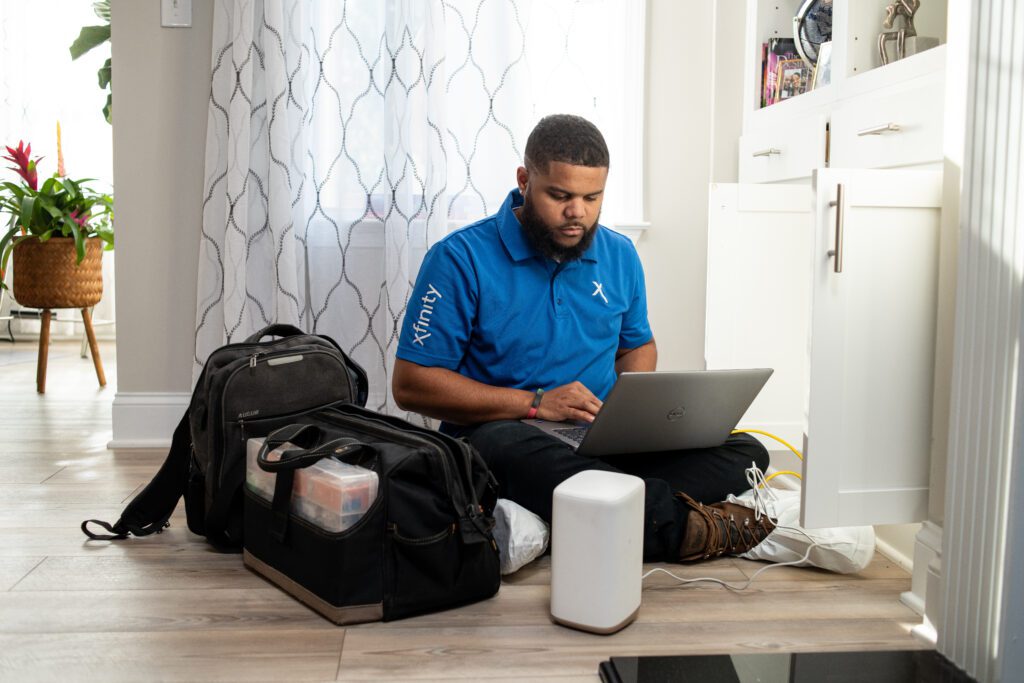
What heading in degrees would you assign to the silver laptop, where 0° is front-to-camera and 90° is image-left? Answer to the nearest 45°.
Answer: approximately 135°

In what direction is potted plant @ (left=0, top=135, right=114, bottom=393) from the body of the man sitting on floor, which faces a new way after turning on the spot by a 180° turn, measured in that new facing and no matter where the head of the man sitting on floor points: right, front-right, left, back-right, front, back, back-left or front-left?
front

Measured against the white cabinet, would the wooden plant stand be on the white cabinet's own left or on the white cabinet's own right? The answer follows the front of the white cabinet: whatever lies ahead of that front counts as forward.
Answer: on the white cabinet's own right

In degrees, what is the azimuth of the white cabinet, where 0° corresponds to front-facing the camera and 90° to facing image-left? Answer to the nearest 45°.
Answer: approximately 45°

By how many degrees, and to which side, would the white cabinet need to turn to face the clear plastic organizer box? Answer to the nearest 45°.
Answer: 0° — it already faces it
